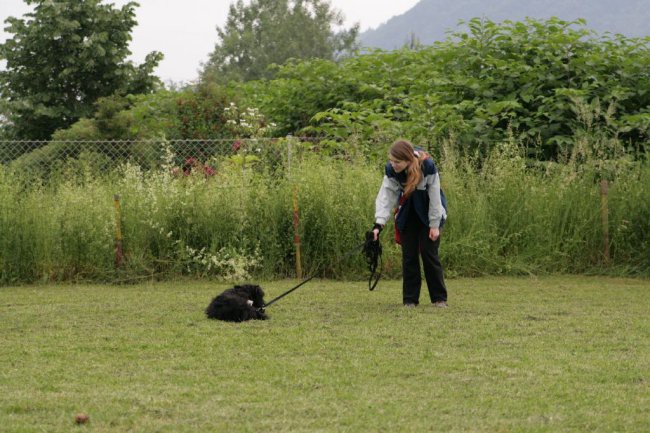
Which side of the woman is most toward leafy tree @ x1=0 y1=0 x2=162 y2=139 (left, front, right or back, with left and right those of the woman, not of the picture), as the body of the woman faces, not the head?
right

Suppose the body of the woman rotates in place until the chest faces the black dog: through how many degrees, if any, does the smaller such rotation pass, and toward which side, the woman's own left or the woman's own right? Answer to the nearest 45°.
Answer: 0° — they already face it

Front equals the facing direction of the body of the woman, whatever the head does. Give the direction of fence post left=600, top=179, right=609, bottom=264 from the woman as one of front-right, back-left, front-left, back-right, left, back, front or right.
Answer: back

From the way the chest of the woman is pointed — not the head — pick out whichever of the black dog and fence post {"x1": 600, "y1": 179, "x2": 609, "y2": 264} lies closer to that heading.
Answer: the black dog

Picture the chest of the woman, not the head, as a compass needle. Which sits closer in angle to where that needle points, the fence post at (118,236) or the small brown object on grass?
the small brown object on grass

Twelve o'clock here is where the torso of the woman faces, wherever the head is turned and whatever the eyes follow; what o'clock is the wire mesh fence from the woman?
The wire mesh fence is roughly at 3 o'clock from the woman.

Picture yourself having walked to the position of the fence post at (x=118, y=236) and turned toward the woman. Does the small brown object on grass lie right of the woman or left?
right

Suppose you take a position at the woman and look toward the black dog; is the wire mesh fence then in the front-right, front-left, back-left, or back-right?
front-right

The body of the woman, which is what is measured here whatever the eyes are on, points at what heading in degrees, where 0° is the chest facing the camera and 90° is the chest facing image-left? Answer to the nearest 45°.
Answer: approximately 45°

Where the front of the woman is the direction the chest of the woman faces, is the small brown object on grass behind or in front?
in front

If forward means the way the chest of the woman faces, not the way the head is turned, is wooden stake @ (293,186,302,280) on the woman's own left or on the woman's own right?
on the woman's own right

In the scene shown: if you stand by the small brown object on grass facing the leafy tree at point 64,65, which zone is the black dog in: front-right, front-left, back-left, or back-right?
front-right

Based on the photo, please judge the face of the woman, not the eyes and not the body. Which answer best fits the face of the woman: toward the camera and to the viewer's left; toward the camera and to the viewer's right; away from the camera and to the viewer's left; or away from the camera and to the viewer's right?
toward the camera and to the viewer's left

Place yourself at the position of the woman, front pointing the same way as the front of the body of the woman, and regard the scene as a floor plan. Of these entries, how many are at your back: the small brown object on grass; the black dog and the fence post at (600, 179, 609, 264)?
1
